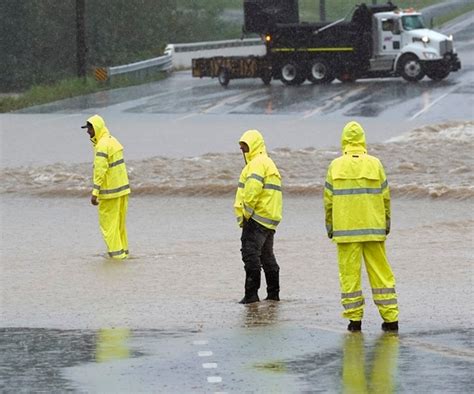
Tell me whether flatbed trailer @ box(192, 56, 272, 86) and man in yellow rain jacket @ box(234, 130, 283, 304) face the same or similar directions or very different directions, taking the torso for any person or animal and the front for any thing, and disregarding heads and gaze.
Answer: very different directions

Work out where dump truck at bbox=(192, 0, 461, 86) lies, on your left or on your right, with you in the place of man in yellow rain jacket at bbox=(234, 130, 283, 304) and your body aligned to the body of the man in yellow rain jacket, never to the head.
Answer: on your right

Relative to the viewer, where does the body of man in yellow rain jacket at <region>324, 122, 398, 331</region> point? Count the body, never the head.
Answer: away from the camera

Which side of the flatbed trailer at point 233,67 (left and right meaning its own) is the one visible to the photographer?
right

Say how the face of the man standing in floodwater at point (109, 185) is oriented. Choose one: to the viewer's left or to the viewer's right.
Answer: to the viewer's left

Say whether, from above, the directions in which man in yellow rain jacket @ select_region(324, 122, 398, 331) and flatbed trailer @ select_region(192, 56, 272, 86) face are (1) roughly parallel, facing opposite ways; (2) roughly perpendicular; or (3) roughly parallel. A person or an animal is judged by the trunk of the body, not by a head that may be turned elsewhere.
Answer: roughly perpendicular

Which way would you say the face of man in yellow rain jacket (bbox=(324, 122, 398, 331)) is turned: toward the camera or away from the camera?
away from the camera

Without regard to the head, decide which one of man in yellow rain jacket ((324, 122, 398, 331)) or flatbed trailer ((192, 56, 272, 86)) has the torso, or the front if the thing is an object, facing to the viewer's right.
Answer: the flatbed trailer

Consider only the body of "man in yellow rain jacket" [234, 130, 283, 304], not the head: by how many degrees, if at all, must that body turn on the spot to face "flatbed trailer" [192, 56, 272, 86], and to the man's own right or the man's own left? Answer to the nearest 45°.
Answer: approximately 90° to the man's own right

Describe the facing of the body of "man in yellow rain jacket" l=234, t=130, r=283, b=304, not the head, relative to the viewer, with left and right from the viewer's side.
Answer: facing to the left of the viewer

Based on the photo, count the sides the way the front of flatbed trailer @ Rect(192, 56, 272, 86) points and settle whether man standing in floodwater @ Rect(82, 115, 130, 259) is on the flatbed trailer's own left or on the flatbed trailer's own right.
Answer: on the flatbed trailer's own right

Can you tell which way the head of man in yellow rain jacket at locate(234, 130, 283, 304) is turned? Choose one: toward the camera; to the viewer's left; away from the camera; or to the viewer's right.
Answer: to the viewer's left

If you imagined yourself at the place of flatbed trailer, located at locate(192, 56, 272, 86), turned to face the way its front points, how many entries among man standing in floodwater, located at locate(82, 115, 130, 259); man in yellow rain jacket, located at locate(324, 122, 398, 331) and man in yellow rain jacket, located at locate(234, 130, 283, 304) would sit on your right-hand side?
3

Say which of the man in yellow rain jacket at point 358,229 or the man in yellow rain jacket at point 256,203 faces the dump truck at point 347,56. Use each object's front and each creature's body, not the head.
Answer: the man in yellow rain jacket at point 358,229

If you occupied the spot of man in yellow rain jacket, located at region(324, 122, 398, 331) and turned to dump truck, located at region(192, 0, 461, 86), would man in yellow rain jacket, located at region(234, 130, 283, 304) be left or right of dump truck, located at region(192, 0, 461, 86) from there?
left
